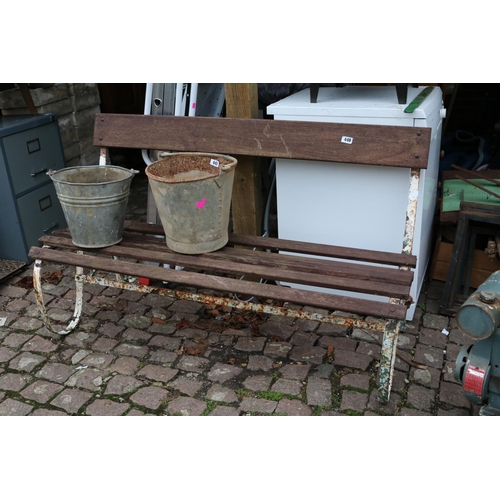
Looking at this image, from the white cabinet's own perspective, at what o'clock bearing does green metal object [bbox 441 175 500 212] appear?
The green metal object is roughly at 8 o'clock from the white cabinet.

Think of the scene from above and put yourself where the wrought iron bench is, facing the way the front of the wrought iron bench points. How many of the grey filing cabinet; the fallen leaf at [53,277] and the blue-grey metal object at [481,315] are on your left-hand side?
1

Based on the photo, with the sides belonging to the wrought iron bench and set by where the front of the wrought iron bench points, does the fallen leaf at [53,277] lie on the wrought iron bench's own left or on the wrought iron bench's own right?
on the wrought iron bench's own right

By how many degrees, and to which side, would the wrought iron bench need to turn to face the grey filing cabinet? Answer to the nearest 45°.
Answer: approximately 90° to its right

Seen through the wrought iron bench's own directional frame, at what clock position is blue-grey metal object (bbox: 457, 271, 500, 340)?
The blue-grey metal object is roughly at 9 o'clock from the wrought iron bench.

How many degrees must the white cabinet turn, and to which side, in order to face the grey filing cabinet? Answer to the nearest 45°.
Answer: approximately 90° to its right

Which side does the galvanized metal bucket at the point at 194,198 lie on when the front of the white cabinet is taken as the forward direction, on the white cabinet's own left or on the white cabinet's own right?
on the white cabinet's own right

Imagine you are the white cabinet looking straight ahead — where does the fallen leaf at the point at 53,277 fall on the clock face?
The fallen leaf is roughly at 3 o'clock from the white cabinet.

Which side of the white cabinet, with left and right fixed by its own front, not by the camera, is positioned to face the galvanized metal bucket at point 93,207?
right

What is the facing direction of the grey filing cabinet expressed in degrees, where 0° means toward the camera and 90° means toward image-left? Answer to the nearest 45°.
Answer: approximately 315°

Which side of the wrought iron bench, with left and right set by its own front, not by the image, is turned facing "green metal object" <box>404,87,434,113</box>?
back
